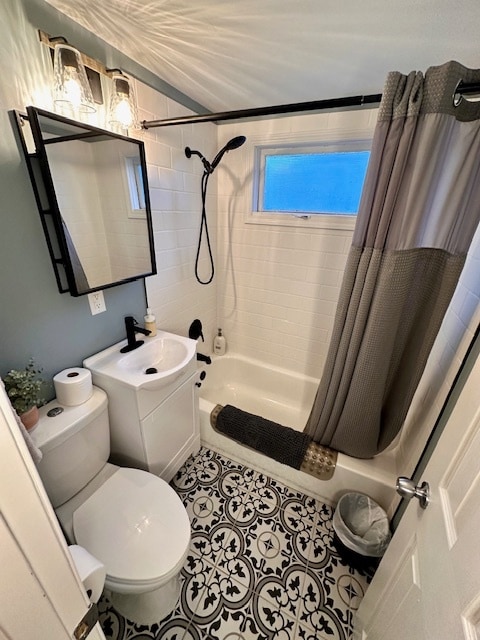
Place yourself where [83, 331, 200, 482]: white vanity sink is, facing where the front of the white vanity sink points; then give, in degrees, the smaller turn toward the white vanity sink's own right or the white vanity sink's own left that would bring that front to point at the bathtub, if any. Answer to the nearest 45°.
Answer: approximately 45° to the white vanity sink's own left

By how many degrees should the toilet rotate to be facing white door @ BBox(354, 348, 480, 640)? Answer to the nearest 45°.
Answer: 0° — it already faces it

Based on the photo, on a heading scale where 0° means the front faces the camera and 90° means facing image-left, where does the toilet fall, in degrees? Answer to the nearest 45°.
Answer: approximately 315°

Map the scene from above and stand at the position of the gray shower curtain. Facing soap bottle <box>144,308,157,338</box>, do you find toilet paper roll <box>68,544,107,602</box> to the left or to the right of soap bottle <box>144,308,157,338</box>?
left

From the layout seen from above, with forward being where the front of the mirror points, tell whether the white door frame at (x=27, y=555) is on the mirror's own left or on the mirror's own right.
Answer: on the mirror's own right

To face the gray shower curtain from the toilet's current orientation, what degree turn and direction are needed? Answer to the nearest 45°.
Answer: approximately 45° to its left

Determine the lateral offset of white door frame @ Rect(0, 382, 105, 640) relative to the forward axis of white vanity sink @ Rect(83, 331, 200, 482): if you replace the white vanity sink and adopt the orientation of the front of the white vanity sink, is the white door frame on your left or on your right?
on your right
